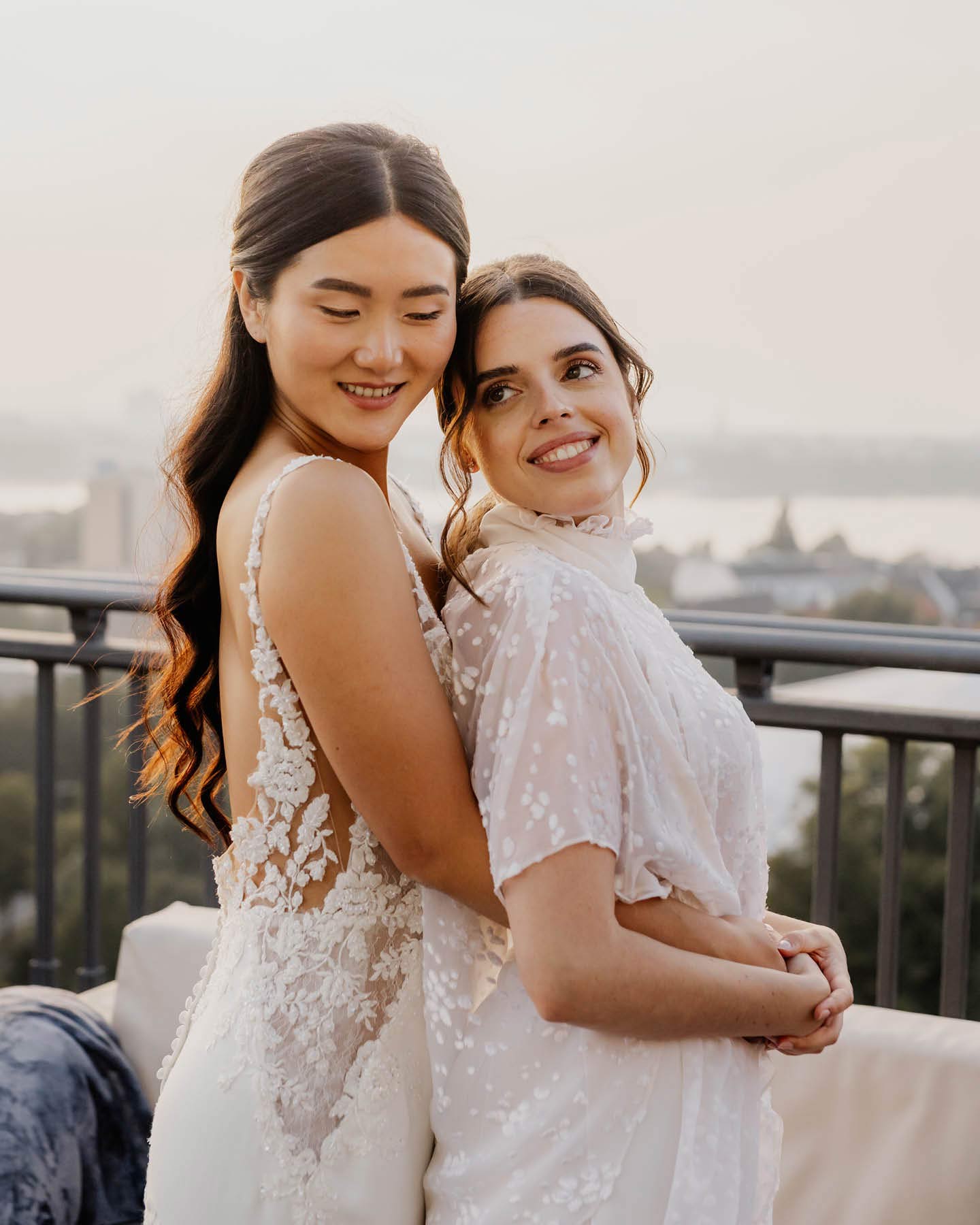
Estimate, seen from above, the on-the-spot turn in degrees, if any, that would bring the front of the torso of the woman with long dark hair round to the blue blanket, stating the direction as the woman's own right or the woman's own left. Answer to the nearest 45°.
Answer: approximately 135° to the woman's own left

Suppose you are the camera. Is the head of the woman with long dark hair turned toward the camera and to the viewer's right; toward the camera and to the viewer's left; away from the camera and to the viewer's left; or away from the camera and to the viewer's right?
toward the camera and to the viewer's right

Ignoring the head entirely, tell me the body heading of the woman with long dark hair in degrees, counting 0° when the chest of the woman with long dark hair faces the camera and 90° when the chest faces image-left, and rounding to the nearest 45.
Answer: approximately 270°

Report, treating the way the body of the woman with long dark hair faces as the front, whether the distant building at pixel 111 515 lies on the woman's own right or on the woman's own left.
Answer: on the woman's own left

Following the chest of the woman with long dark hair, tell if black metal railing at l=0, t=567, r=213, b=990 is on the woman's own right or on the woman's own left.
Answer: on the woman's own left
